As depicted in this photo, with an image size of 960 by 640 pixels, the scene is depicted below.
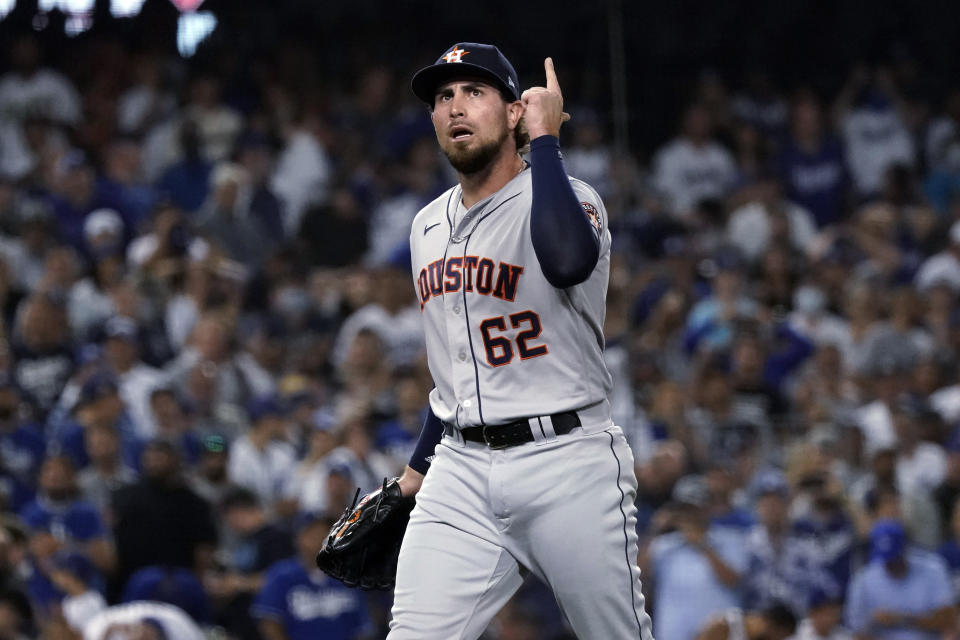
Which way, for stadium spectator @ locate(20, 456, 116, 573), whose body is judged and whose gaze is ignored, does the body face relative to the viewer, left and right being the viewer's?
facing the viewer

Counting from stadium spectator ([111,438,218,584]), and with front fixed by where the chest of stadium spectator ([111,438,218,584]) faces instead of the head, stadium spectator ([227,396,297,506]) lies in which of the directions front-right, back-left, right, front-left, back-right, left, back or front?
back-left

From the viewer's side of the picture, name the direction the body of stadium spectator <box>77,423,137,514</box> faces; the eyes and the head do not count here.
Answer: toward the camera

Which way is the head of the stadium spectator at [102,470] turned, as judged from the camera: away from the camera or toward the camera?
toward the camera

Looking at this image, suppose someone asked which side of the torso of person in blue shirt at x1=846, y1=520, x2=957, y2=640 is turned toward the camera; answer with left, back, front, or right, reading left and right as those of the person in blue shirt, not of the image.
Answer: front

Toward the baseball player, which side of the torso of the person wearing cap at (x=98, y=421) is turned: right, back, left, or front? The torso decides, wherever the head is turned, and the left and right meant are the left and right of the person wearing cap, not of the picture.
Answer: front

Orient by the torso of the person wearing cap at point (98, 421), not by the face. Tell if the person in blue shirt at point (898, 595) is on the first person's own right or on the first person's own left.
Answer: on the first person's own left

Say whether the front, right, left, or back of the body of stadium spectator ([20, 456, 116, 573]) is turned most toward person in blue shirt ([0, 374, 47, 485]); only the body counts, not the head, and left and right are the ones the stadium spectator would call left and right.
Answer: back

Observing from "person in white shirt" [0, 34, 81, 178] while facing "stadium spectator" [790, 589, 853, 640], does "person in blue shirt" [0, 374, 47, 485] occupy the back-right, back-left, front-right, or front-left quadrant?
front-right

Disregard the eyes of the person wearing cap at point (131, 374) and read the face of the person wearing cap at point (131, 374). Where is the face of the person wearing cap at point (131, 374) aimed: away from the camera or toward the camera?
toward the camera
